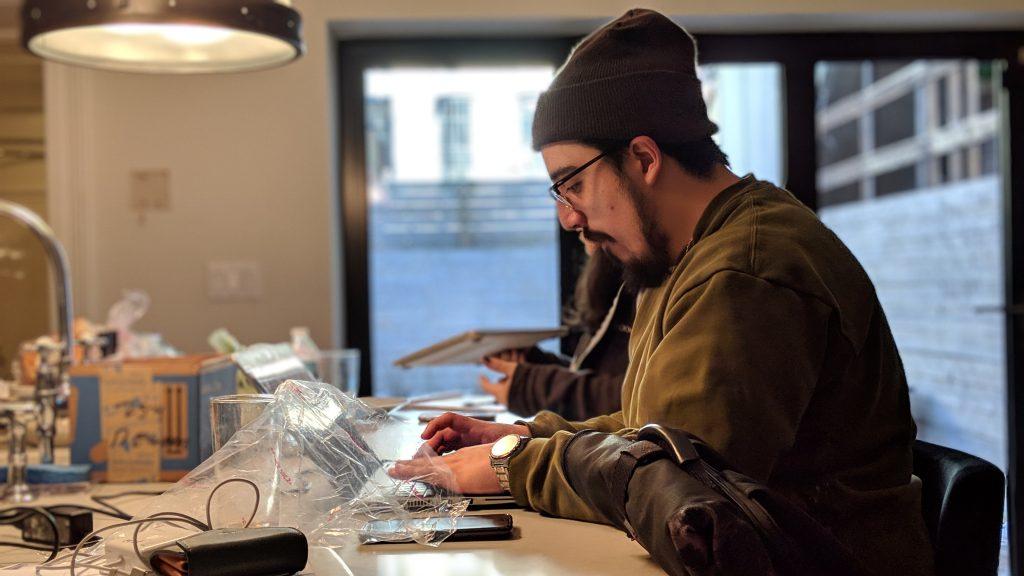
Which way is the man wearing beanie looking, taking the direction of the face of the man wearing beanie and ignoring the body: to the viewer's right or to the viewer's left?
to the viewer's left

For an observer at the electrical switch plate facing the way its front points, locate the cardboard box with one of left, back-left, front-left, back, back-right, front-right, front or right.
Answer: front

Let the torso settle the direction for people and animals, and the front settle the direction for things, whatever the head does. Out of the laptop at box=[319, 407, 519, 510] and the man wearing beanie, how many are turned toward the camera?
0

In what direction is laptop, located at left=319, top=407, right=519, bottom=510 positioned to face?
to the viewer's right

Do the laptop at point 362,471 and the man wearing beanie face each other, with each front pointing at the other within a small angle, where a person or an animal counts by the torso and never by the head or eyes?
yes

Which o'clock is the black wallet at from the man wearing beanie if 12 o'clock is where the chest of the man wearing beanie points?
The black wallet is roughly at 11 o'clock from the man wearing beanie.

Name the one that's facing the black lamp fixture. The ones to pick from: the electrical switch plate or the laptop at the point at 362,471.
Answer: the electrical switch plate

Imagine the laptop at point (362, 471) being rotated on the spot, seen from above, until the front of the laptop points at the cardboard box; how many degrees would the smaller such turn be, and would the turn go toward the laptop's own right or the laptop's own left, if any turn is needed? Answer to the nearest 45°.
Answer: approximately 135° to the laptop's own left

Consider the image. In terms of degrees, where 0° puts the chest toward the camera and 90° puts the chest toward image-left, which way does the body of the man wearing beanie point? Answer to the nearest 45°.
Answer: approximately 90°

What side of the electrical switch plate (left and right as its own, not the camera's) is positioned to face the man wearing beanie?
front

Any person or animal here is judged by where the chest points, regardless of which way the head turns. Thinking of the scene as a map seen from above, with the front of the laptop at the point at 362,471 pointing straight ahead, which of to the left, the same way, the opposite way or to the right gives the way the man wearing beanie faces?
the opposite way

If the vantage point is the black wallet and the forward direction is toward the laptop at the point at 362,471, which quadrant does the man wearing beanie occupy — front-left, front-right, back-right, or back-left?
front-right

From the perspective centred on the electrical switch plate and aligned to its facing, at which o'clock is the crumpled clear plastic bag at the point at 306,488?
The crumpled clear plastic bag is roughly at 12 o'clock from the electrical switch plate.

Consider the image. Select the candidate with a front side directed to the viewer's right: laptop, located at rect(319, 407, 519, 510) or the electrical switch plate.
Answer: the laptop

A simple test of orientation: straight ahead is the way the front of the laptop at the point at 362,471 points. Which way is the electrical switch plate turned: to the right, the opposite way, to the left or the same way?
to the right

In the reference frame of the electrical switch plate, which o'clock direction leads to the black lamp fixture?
The black lamp fixture is roughly at 12 o'clock from the electrical switch plate.
